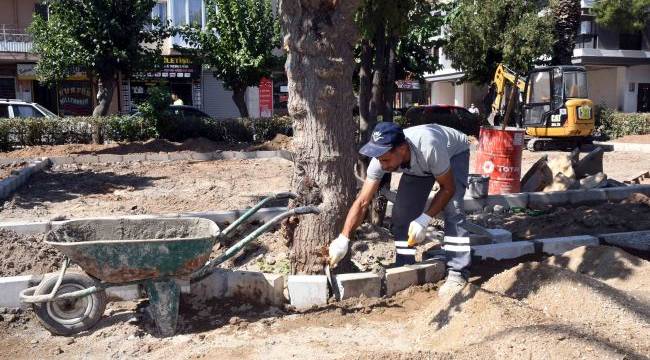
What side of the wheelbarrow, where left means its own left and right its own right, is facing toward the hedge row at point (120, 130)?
right

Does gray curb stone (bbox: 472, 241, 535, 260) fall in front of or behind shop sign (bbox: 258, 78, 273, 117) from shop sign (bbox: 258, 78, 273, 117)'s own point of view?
in front

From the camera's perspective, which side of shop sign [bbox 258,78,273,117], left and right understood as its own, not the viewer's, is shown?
front

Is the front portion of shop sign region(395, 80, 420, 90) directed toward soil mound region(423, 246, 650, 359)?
yes

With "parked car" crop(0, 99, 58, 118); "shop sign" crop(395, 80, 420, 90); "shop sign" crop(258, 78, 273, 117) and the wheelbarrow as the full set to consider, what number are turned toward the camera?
2

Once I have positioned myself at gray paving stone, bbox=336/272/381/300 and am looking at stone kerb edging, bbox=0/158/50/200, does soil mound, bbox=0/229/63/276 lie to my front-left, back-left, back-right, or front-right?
front-left

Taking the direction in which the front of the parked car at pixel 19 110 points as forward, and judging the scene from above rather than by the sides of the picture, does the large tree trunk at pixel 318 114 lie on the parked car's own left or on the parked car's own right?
on the parked car's own right

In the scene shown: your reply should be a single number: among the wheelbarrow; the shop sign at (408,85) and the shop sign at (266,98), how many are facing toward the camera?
2

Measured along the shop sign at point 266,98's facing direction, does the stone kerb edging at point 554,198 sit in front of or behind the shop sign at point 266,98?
in front

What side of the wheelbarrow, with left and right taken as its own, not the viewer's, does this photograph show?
left

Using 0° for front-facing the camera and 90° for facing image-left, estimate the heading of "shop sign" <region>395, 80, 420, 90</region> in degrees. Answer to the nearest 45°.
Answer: approximately 0°

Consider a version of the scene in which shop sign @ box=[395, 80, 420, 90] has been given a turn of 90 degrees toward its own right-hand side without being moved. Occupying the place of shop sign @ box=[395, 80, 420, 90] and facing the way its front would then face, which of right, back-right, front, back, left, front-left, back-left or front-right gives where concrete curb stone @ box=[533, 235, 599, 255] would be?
left

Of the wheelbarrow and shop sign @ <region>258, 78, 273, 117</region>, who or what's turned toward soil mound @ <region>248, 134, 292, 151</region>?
the shop sign

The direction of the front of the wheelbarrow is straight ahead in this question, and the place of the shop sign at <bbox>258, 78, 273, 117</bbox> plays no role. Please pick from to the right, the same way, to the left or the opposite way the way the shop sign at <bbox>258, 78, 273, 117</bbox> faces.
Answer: to the left
